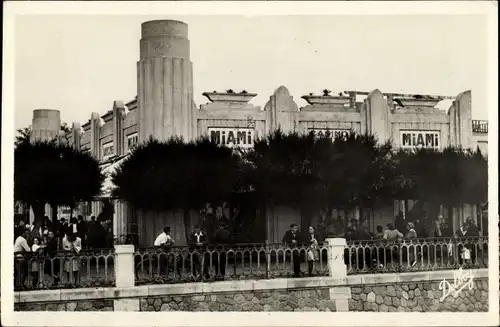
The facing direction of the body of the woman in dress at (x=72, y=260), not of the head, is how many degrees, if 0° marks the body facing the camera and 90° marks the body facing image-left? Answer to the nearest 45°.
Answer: approximately 0°

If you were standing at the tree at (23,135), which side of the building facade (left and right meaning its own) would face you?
right

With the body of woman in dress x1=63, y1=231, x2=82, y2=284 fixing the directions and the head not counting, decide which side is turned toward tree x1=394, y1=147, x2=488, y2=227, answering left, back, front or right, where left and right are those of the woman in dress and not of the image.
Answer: left

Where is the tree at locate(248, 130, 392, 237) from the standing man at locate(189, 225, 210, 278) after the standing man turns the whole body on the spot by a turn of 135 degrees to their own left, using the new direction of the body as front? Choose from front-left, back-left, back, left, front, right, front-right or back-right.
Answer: front-right
